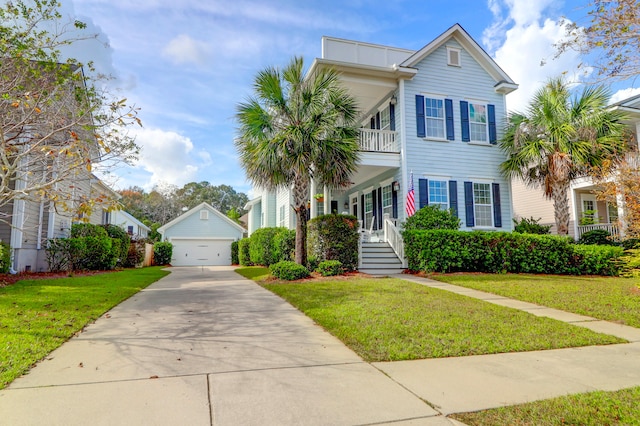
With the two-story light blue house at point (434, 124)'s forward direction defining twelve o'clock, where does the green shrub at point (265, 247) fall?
The green shrub is roughly at 2 o'clock from the two-story light blue house.

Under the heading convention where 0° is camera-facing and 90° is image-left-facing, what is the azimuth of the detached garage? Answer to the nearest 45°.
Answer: approximately 0°

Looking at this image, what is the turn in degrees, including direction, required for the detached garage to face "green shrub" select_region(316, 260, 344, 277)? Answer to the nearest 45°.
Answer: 0° — it already faces it
